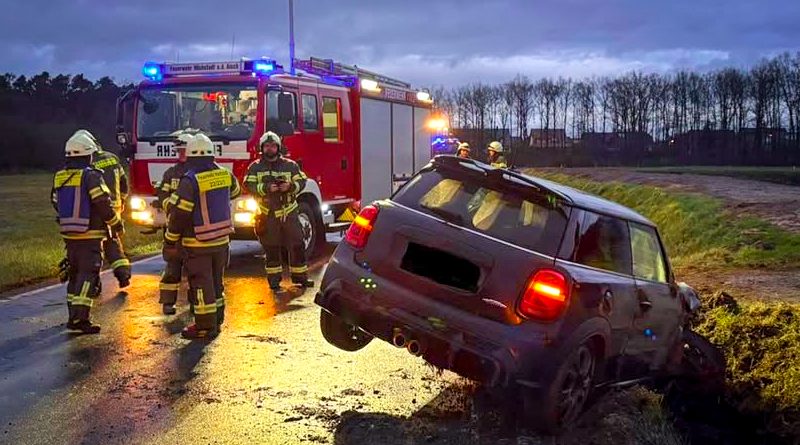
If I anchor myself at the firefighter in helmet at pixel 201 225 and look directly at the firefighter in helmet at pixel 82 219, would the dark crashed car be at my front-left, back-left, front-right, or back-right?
back-left

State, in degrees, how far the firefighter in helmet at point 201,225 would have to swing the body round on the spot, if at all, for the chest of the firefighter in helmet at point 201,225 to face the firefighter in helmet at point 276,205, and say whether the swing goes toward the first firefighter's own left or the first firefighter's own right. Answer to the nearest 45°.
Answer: approximately 45° to the first firefighter's own right

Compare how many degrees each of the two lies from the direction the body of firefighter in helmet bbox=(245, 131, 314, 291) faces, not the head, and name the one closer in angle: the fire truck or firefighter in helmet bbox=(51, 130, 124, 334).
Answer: the firefighter in helmet

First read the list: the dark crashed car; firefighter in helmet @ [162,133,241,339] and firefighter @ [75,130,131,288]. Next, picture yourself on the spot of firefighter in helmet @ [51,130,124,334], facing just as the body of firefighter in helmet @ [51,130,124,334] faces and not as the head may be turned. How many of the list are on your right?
2

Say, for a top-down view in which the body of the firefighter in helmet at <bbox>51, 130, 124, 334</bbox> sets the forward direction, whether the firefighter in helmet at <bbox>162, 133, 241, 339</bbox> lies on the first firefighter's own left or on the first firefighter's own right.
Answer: on the first firefighter's own right

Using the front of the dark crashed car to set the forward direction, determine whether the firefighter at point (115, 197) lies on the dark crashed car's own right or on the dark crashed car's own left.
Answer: on the dark crashed car's own left

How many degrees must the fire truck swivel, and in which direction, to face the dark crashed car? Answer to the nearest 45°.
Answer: approximately 45° to its left
